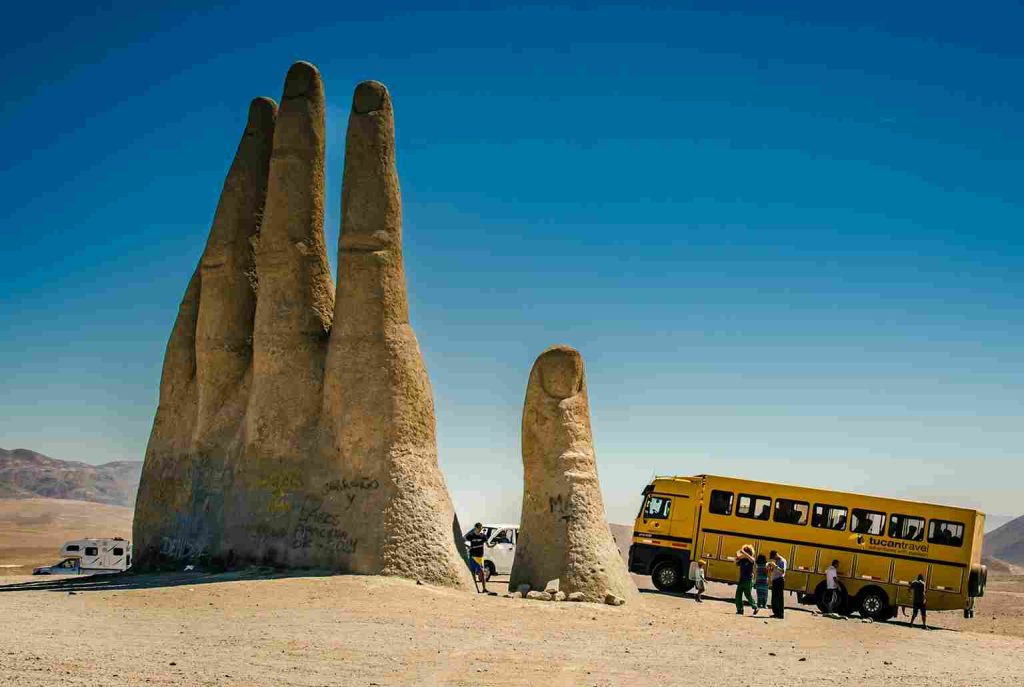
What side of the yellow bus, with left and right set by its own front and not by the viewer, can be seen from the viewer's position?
left

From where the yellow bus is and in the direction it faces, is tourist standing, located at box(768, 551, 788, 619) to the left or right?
on its left

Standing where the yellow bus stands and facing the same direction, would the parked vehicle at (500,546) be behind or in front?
in front

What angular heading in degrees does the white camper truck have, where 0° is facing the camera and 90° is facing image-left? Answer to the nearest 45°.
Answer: approximately 90°

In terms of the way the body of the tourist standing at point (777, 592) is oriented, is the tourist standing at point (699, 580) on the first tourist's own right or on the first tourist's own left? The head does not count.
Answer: on the first tourist's own right
